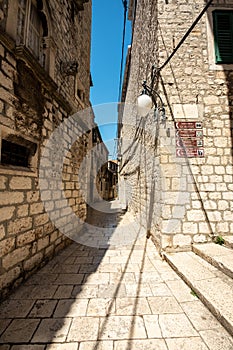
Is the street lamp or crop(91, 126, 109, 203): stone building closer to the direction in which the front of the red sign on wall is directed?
the street lamp

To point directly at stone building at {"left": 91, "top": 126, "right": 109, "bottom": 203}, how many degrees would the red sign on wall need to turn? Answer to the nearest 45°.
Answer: approximately 135° to its right

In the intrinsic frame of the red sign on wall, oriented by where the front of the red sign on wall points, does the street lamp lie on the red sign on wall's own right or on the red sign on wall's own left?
on the red sign on wall's own right
